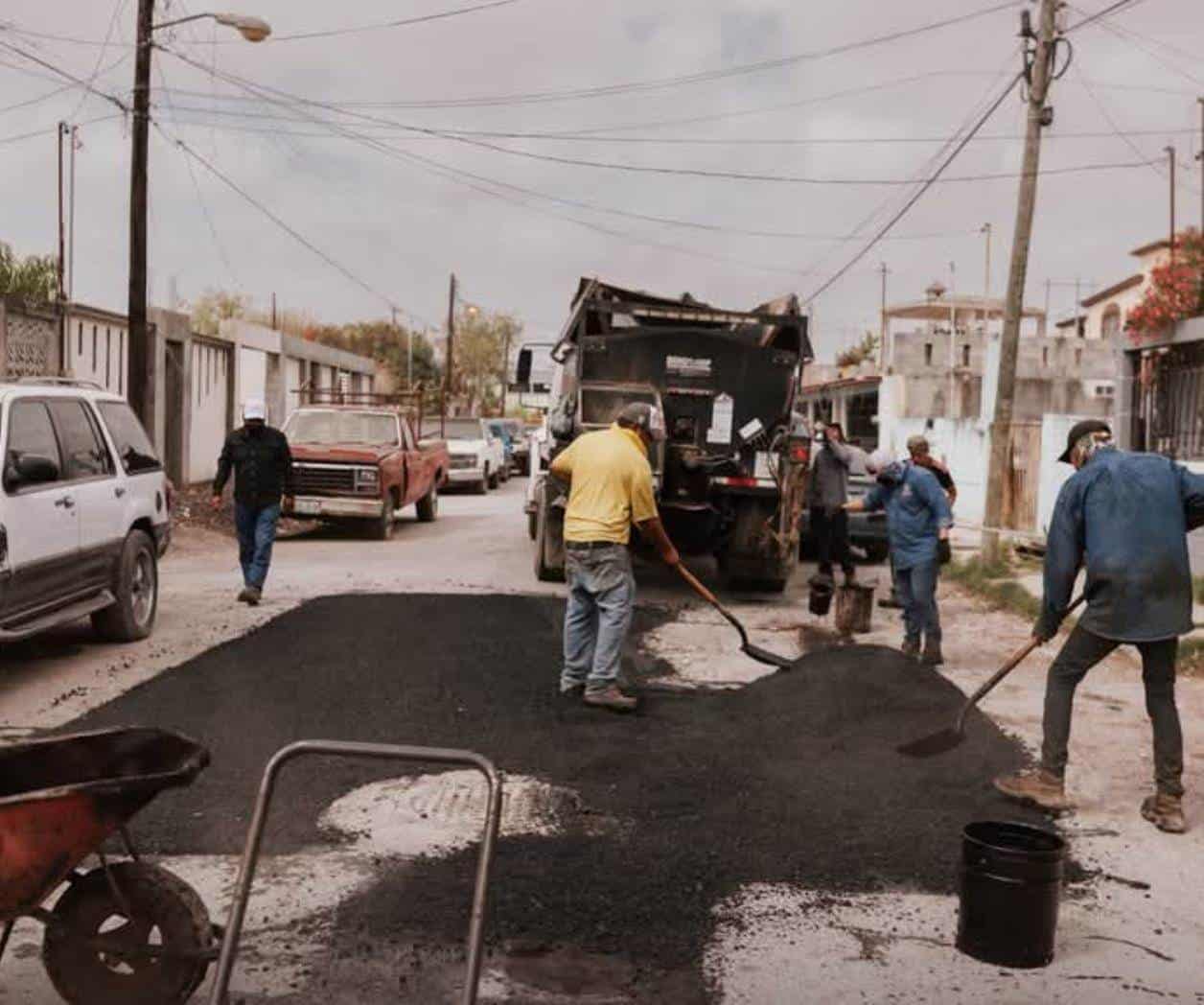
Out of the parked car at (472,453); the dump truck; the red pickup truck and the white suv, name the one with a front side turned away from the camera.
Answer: the dump truck

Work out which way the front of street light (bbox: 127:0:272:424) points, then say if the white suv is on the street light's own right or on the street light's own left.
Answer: on the street light's own right

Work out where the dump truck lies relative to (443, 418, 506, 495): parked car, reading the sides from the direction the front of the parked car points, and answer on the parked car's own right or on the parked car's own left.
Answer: on the parked car's own left

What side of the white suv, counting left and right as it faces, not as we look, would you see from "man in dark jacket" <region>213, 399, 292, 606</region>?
back

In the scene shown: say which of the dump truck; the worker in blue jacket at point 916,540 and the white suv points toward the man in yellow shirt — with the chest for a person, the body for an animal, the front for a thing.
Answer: the worker in blue jacket

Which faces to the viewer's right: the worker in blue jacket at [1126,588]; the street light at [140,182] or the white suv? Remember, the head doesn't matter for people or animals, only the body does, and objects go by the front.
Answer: the street light

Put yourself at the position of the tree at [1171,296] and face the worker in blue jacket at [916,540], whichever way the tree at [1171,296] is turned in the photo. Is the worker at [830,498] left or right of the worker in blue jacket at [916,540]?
right

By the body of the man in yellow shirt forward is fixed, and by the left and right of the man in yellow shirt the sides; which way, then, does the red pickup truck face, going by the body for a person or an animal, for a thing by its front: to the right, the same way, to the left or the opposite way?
the opposite way

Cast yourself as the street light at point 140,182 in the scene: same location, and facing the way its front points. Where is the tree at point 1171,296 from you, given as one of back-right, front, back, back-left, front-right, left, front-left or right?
front-right

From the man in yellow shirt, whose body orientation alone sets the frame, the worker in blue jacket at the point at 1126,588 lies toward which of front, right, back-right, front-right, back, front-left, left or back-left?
right

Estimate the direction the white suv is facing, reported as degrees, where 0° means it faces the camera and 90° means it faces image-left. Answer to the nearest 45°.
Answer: approximately 45°

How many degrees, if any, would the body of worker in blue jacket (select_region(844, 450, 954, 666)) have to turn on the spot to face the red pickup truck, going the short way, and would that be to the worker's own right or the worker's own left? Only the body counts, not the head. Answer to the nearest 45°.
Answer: approximately 90° to the worker's own right

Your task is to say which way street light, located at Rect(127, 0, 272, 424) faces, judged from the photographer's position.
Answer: facing to the right of the viewer

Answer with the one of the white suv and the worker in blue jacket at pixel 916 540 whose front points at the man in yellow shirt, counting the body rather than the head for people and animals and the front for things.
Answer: the worker in blue jacket

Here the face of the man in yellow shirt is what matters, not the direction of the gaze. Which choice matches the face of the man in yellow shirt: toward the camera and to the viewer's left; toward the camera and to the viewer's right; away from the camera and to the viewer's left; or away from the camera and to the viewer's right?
away from the camera and to the viewer's right

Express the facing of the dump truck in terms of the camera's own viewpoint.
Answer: facing away from the viewer

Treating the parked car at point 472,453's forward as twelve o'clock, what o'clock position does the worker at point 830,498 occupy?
The worker is roughly at 10 o'clock from the parked car.

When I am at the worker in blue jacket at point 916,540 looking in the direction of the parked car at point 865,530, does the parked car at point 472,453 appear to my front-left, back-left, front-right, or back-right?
front-left

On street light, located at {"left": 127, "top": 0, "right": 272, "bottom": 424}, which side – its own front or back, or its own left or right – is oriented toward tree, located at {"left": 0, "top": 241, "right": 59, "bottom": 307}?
back
